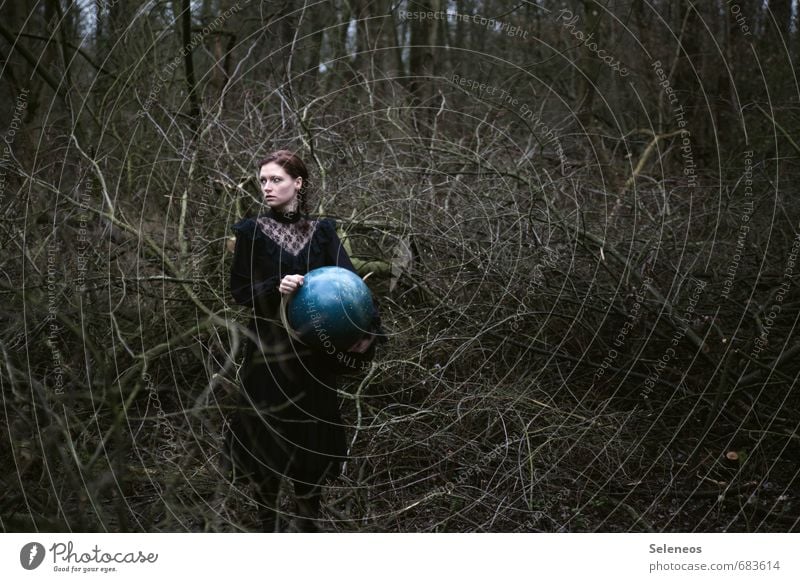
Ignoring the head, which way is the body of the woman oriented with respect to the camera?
toward the camera

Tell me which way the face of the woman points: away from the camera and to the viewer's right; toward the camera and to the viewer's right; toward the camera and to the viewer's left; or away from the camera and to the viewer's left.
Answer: toward the camera and to the viewer's left
